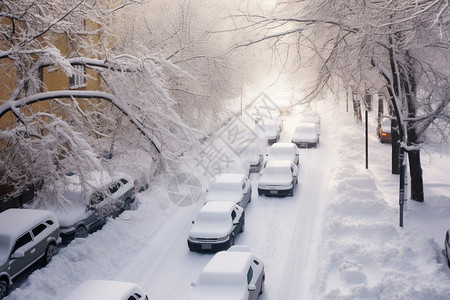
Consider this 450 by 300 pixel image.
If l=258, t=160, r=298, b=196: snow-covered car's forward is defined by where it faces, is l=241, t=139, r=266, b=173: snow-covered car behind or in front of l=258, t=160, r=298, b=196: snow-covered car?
behind

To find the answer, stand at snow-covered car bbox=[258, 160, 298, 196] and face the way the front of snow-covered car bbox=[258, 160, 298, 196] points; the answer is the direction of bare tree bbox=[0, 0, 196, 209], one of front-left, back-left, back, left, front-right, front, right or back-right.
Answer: front-right

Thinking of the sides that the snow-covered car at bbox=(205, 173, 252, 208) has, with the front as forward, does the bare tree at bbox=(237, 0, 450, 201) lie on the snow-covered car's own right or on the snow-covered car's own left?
on the snow-covered car's own left

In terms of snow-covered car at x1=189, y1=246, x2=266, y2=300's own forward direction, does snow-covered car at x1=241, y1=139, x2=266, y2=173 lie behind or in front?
behind

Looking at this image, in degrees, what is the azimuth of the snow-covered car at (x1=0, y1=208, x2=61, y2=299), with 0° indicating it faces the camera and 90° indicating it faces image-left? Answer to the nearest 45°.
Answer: approximately 45°

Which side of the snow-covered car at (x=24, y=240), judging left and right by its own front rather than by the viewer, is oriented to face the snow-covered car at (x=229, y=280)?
left

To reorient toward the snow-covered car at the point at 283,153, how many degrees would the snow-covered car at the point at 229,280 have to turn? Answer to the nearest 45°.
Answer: approximately 135° to its right

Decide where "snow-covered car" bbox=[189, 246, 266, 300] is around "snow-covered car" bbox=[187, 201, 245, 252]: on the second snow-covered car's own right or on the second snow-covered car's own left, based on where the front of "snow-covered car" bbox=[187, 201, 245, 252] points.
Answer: on the second snow-covered car's own left

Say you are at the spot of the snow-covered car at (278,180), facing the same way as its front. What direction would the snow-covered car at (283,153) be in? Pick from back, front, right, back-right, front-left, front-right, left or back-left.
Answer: back

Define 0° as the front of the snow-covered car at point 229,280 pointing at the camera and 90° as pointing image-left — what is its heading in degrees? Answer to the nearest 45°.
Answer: approximately 45°

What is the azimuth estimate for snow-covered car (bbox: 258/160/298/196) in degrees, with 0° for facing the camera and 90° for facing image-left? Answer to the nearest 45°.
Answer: approximately 0°

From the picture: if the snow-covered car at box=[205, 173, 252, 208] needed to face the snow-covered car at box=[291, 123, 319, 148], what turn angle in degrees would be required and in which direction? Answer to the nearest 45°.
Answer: approximately 180°

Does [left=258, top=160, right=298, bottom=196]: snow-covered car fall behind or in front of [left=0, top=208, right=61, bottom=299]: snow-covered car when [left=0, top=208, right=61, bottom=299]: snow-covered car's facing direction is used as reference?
behind

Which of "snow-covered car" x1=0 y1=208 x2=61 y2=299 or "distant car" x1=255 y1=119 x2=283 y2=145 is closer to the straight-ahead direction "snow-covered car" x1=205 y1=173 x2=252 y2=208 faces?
the snow-covered car
